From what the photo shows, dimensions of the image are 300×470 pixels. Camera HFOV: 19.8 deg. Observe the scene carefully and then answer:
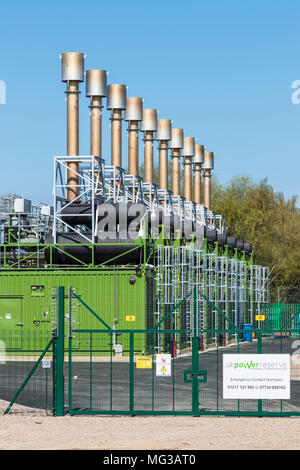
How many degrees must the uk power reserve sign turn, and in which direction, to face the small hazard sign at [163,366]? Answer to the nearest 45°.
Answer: approximately 90° to its right

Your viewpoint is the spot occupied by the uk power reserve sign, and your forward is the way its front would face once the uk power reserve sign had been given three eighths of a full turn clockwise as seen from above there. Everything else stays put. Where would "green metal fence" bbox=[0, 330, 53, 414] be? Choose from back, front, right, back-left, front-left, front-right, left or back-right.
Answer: front

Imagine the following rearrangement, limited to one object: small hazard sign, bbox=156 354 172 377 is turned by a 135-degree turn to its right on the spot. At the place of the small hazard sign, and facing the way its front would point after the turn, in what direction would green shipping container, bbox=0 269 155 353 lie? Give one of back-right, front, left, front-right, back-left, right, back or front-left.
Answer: front-right

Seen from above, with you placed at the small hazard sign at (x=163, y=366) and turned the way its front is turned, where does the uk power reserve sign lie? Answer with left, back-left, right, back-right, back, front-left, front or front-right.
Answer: left

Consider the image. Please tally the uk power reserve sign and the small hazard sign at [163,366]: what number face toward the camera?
2

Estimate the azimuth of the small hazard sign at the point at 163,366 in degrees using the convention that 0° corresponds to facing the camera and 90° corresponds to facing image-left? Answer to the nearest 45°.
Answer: approximately 0°

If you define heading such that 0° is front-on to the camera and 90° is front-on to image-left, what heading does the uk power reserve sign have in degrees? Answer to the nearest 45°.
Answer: approximately 0°
